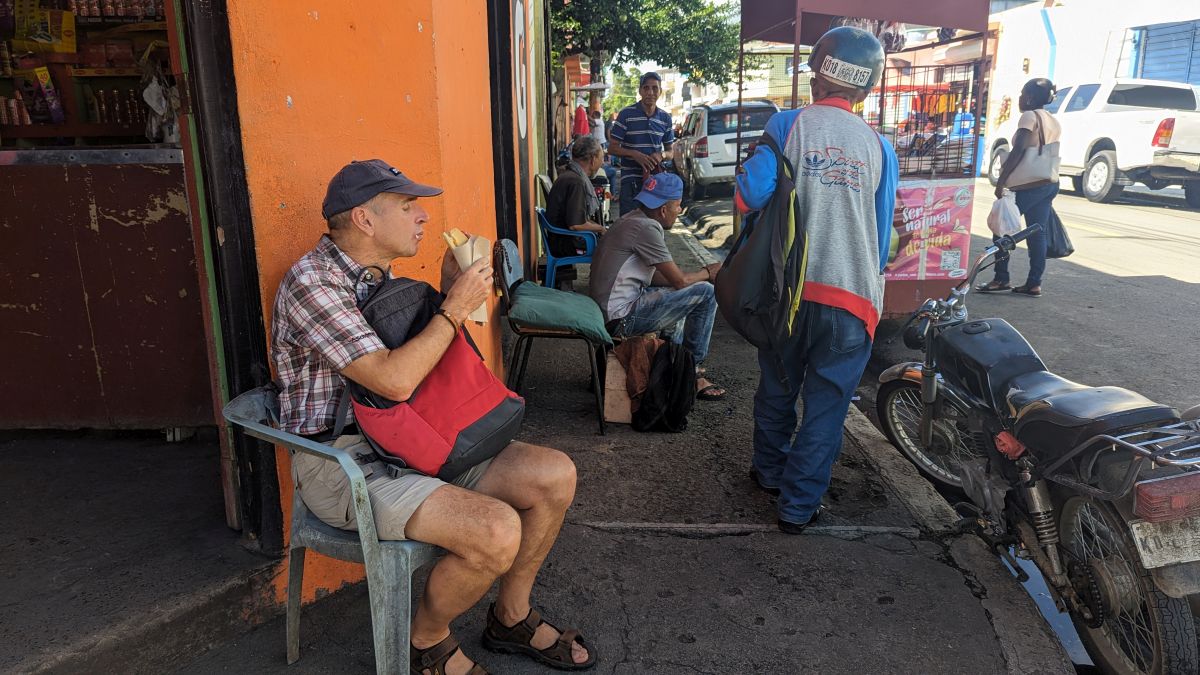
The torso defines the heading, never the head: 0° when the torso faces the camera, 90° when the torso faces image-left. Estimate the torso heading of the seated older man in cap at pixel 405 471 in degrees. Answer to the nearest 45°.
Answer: approximately 270°

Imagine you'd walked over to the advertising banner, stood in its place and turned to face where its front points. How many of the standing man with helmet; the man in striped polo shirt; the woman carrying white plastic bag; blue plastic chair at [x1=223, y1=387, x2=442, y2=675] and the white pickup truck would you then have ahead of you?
2

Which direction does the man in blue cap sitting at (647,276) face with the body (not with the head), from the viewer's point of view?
to the viewer's right

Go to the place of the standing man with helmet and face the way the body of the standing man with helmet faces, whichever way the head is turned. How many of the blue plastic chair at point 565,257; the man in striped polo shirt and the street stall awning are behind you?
0

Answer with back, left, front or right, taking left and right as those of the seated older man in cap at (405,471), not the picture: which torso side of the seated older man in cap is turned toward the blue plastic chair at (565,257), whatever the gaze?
left

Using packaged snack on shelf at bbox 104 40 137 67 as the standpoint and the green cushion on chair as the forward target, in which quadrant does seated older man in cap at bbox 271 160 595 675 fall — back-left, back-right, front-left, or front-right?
front-right

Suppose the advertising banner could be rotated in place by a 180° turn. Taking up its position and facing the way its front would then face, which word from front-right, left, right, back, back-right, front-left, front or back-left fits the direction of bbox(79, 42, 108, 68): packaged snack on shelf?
back-left

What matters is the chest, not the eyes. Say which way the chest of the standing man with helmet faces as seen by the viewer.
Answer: away from the camera

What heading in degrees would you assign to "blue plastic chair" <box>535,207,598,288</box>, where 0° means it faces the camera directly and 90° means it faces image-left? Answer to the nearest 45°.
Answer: approximately 270°

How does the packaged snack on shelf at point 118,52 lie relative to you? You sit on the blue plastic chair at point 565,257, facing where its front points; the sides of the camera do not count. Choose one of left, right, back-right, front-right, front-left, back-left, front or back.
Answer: back-right

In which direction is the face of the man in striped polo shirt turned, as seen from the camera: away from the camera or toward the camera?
toward the camera

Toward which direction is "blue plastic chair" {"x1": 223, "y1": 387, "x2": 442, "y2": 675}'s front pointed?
to the viewer's right

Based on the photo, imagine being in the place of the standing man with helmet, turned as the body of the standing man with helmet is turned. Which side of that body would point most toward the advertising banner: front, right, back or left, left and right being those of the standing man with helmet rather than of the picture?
front

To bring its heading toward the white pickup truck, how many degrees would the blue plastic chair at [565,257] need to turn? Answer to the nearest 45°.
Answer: approximately 45° to its left

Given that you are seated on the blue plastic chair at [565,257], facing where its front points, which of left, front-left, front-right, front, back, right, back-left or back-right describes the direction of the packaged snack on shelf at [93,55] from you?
back-right

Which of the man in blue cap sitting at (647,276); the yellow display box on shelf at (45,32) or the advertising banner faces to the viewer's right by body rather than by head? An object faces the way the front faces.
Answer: the man in blue cap sitting

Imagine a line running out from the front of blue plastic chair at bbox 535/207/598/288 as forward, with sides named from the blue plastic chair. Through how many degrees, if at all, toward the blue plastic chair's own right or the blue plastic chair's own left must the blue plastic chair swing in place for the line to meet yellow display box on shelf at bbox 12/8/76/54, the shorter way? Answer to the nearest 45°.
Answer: approximately 135° to the blue plastic chair's own right

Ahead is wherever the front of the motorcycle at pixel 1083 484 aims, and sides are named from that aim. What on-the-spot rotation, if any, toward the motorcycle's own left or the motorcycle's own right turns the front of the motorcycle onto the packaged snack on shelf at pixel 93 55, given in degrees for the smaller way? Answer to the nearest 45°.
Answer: approximately 45° to the motorcycle's own left
